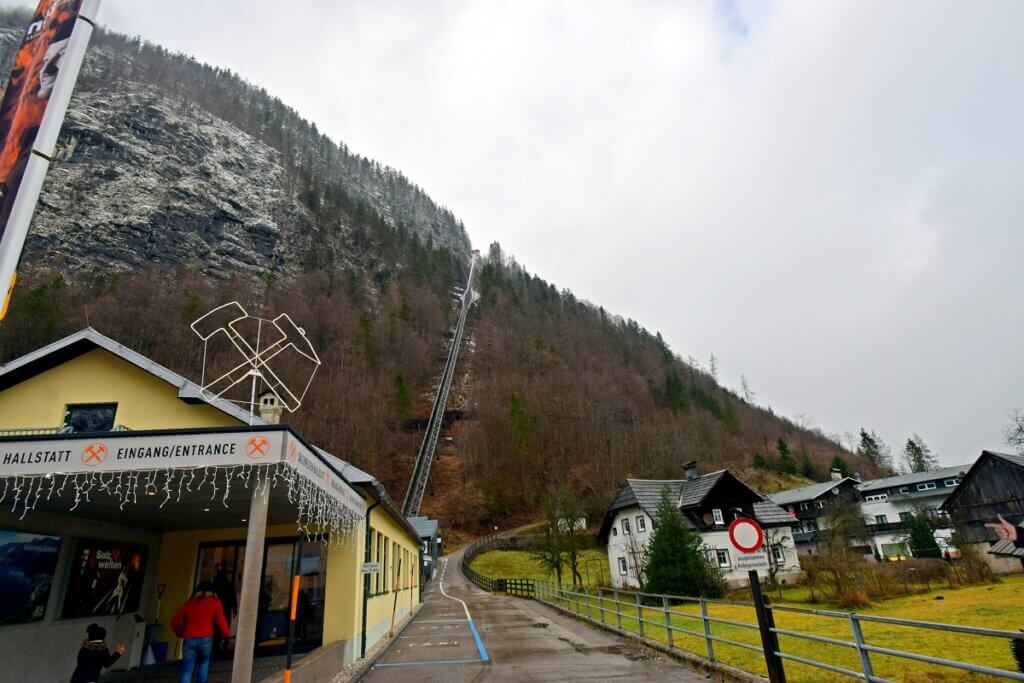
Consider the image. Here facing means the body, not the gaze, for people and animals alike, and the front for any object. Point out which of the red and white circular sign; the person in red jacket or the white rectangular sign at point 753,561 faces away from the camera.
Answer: the person in red jacket

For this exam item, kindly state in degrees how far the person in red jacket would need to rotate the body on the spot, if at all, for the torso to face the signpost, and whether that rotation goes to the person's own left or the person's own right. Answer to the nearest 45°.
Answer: approximately 135° to the person's own right

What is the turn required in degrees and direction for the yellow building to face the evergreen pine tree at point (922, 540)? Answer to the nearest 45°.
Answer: approximately 90° to its left

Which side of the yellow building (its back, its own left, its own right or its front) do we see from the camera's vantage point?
front

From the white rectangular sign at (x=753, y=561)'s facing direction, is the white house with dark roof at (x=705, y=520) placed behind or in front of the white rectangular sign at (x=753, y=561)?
behind

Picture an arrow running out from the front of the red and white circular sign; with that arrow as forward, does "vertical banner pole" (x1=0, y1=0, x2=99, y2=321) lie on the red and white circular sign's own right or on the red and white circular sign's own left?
on the red and white circular sign's own right

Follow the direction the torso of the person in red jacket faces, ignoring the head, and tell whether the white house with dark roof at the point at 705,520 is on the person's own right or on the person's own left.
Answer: on the person's own right

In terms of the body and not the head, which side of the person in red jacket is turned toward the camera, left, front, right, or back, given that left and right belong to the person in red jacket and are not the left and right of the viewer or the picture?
back

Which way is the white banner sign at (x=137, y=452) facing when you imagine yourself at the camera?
facing the viewer

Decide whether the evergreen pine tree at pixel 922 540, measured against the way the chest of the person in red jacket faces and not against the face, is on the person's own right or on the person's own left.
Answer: on the person's own right

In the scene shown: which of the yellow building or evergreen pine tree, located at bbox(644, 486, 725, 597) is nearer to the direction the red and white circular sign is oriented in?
the yellow building

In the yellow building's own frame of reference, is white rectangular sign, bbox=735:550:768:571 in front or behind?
in front
